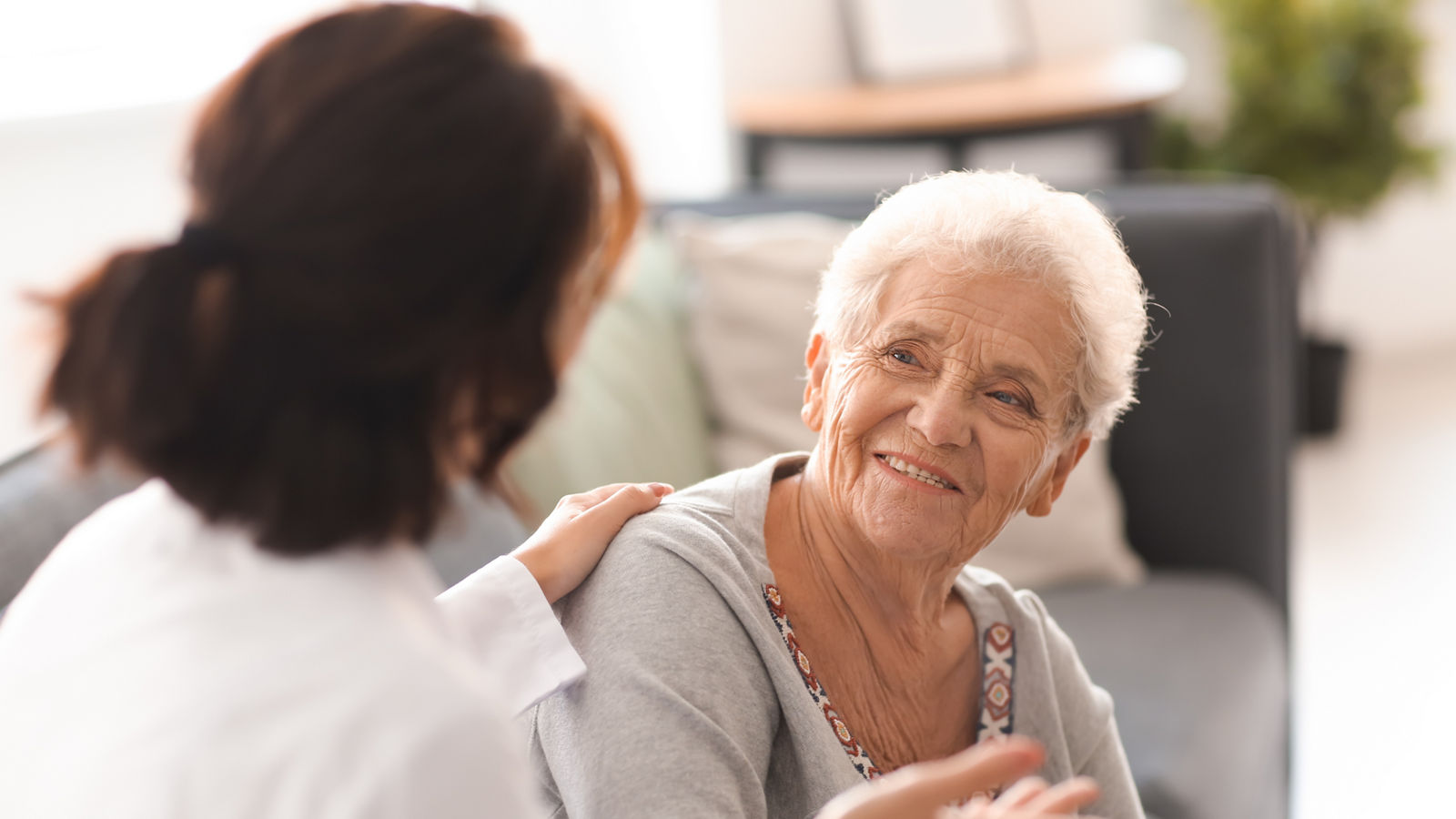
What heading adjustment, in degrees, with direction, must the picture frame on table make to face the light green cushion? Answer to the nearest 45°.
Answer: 0° — it already faces it

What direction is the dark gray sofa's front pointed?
toward the camera

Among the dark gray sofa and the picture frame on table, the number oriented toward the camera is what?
2

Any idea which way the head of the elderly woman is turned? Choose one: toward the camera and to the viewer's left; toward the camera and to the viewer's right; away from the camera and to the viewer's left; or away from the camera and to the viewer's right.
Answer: toward the camera and to the viewer's left

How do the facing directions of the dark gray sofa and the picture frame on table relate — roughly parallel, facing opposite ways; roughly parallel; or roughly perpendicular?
roughly parallel

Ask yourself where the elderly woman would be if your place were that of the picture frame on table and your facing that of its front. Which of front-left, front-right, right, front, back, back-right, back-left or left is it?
front

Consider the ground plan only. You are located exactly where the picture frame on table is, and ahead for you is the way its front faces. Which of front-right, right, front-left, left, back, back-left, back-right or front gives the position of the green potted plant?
left

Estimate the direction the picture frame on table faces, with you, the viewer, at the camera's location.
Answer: facing the viewer

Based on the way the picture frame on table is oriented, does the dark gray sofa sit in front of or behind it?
in front

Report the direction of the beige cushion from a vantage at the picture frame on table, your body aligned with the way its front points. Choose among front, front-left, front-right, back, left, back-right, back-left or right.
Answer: front

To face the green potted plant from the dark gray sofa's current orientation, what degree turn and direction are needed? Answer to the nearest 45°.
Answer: approximately 135° to its left
